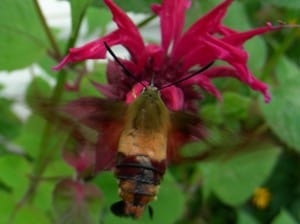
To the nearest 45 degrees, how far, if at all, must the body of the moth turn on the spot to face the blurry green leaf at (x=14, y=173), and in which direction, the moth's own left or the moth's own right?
approximately 45° to the moth's own left

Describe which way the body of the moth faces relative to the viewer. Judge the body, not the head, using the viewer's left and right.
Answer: facing away from the viewer
